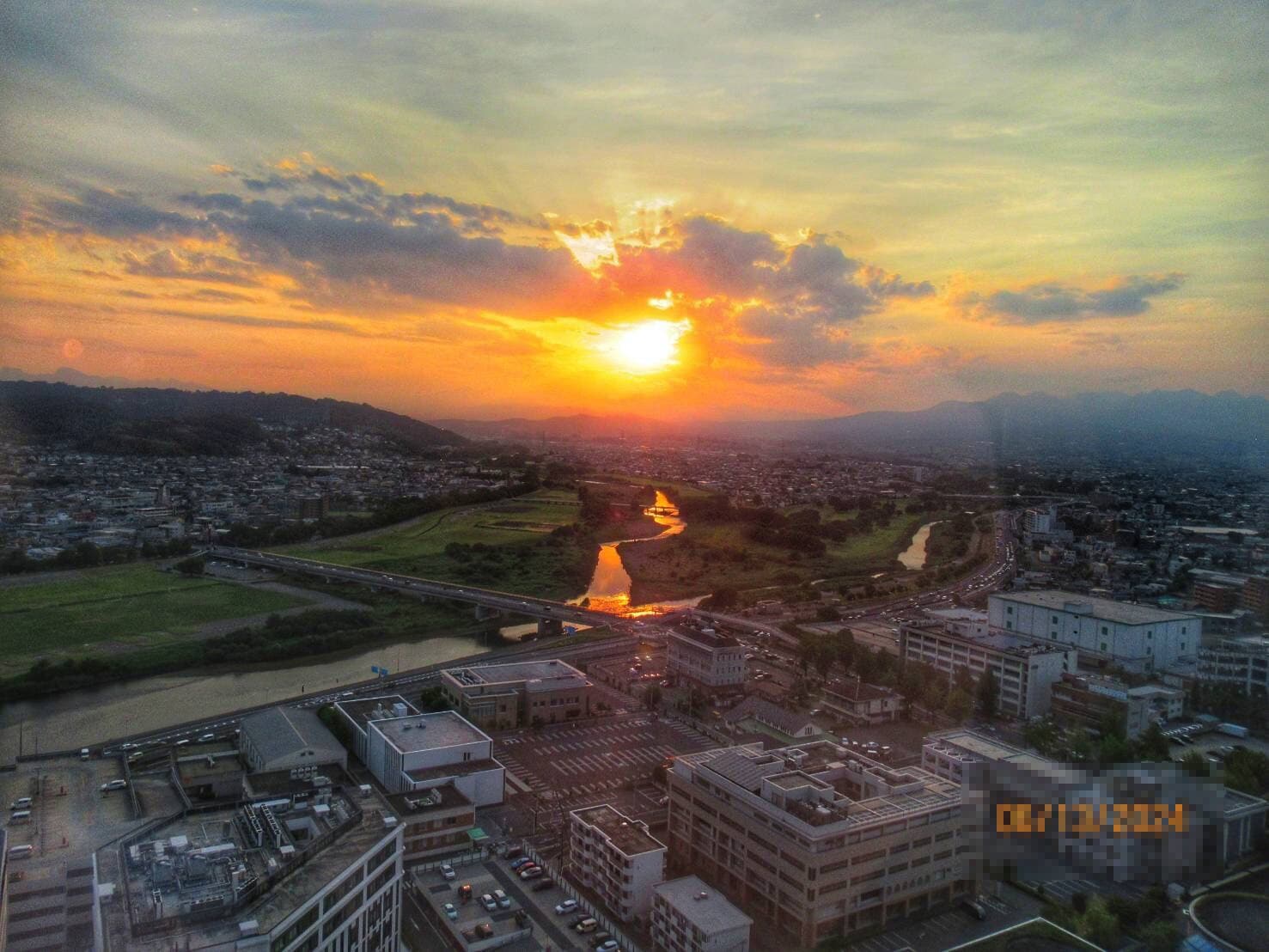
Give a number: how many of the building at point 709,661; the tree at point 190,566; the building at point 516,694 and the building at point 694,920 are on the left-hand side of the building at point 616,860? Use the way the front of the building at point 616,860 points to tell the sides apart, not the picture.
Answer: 1

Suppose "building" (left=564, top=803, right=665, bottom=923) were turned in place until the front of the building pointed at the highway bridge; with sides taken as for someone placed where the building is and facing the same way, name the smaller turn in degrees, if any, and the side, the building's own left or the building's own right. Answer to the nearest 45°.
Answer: approximately 135° to the building's own right

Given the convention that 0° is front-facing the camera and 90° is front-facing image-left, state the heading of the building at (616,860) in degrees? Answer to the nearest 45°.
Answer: approximately 45°

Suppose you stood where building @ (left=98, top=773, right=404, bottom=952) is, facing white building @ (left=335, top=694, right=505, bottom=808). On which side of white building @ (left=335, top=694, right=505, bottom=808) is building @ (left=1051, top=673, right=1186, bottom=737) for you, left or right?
right

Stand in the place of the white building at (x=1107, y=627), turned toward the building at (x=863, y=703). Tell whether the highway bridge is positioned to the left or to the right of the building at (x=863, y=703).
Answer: right

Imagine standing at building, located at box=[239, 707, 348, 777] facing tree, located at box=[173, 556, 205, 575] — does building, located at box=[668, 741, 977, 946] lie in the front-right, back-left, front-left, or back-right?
back-right

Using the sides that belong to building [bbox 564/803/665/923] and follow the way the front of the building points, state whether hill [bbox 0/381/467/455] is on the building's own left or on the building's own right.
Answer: on the building's own right

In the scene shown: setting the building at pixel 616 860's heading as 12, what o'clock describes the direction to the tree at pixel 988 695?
The tree is roughly at 6 o'clock from the building.

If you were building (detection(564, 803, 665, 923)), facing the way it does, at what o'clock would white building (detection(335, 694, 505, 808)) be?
The white building is roughly at 3 o'clock from the building.

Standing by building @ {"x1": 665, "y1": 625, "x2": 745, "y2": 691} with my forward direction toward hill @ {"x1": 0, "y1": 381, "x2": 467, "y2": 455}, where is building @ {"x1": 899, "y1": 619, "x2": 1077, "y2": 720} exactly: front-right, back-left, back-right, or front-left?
back-right

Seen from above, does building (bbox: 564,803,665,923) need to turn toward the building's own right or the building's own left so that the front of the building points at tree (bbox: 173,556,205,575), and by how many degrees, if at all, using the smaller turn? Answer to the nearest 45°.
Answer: approximately 90° to the building's own right

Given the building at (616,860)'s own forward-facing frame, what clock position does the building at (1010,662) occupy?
the building at (1010,662) is roughly at 6 o'clock from the building at (616,860).

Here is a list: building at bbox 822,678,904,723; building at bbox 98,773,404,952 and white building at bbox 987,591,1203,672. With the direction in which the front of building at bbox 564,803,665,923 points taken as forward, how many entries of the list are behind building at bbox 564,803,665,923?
2

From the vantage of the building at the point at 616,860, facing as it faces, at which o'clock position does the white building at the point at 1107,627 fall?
The white building is roughly at 6 o'clock from the building.
